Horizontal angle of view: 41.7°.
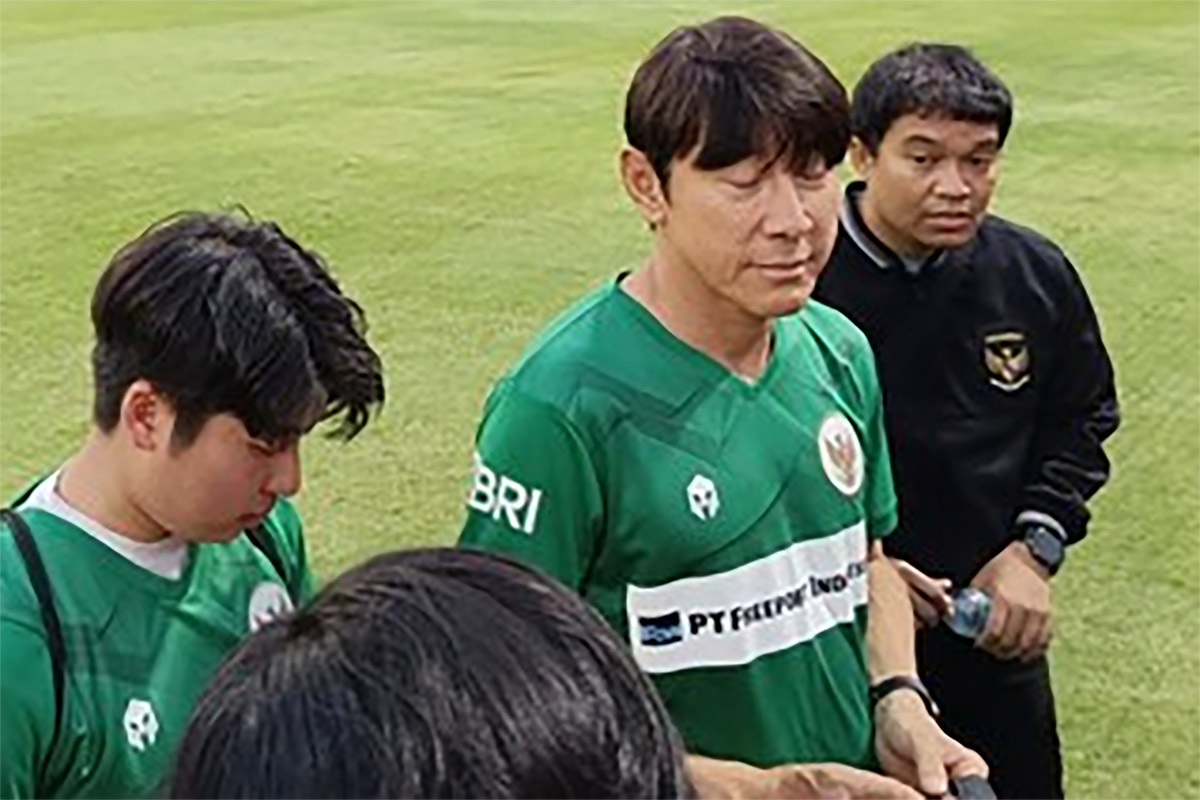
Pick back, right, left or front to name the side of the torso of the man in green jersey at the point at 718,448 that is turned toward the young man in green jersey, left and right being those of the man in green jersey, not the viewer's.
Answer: right

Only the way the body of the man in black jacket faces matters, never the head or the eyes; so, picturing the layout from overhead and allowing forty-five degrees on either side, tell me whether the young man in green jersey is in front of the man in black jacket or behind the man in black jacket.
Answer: in front

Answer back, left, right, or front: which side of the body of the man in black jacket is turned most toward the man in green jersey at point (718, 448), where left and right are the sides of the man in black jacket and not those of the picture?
front

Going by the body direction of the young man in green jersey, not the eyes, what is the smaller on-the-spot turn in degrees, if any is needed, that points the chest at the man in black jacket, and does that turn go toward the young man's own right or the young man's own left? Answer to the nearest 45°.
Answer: approximately 90° to the young man's own left

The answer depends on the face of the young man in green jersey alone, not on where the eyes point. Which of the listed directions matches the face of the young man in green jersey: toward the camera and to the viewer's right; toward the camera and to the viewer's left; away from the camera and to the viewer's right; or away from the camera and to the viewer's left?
toward the camera and to the viewer's right

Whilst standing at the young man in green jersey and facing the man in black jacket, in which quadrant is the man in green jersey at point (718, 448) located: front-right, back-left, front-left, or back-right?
front-right

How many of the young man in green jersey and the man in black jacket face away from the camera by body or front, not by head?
0

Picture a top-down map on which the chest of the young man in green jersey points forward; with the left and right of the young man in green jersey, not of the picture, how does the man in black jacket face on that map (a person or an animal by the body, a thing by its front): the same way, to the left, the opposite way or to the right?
to the right

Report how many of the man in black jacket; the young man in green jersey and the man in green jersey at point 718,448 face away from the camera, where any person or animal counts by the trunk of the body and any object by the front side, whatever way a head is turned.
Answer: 0

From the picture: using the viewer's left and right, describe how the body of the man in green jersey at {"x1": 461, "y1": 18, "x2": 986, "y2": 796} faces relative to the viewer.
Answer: facing the viewer and to the right of the viewer

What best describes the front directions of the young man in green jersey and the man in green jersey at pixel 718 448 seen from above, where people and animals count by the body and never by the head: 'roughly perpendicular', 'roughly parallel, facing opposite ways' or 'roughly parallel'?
roughly parallel

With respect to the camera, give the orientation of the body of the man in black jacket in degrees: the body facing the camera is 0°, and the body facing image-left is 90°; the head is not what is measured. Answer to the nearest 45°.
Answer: approximately 0°

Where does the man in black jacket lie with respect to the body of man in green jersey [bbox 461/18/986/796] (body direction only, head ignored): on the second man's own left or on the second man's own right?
on the second man's own left

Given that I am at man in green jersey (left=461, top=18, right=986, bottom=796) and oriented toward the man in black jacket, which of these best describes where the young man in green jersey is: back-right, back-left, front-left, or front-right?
back-left
